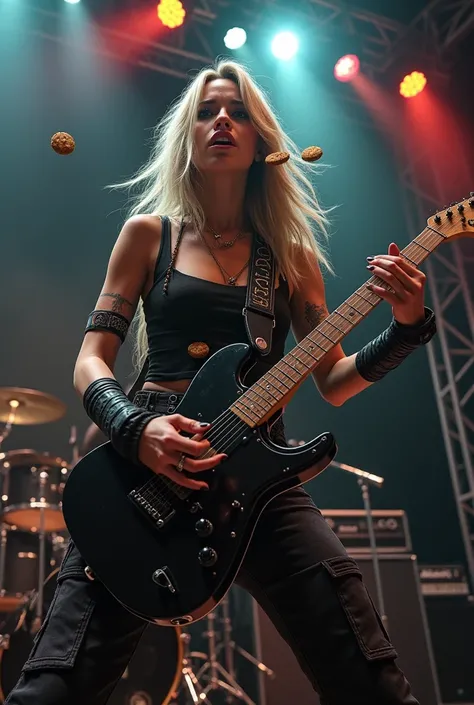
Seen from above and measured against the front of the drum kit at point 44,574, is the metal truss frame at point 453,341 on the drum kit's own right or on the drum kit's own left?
on the drum kit's own left

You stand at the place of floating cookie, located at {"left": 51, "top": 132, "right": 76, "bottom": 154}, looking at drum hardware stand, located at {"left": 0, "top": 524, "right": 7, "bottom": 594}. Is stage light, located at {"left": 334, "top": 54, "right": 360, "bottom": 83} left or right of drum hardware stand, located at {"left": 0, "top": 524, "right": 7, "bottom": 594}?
right

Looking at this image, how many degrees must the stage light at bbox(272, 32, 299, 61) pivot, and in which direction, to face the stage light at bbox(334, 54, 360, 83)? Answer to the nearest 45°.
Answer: approximately 135° to its left

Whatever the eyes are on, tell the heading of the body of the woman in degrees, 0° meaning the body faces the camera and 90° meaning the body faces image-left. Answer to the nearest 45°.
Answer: approximately 0°

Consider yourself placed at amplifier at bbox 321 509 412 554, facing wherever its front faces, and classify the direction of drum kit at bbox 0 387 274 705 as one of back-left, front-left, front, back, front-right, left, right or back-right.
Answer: right
